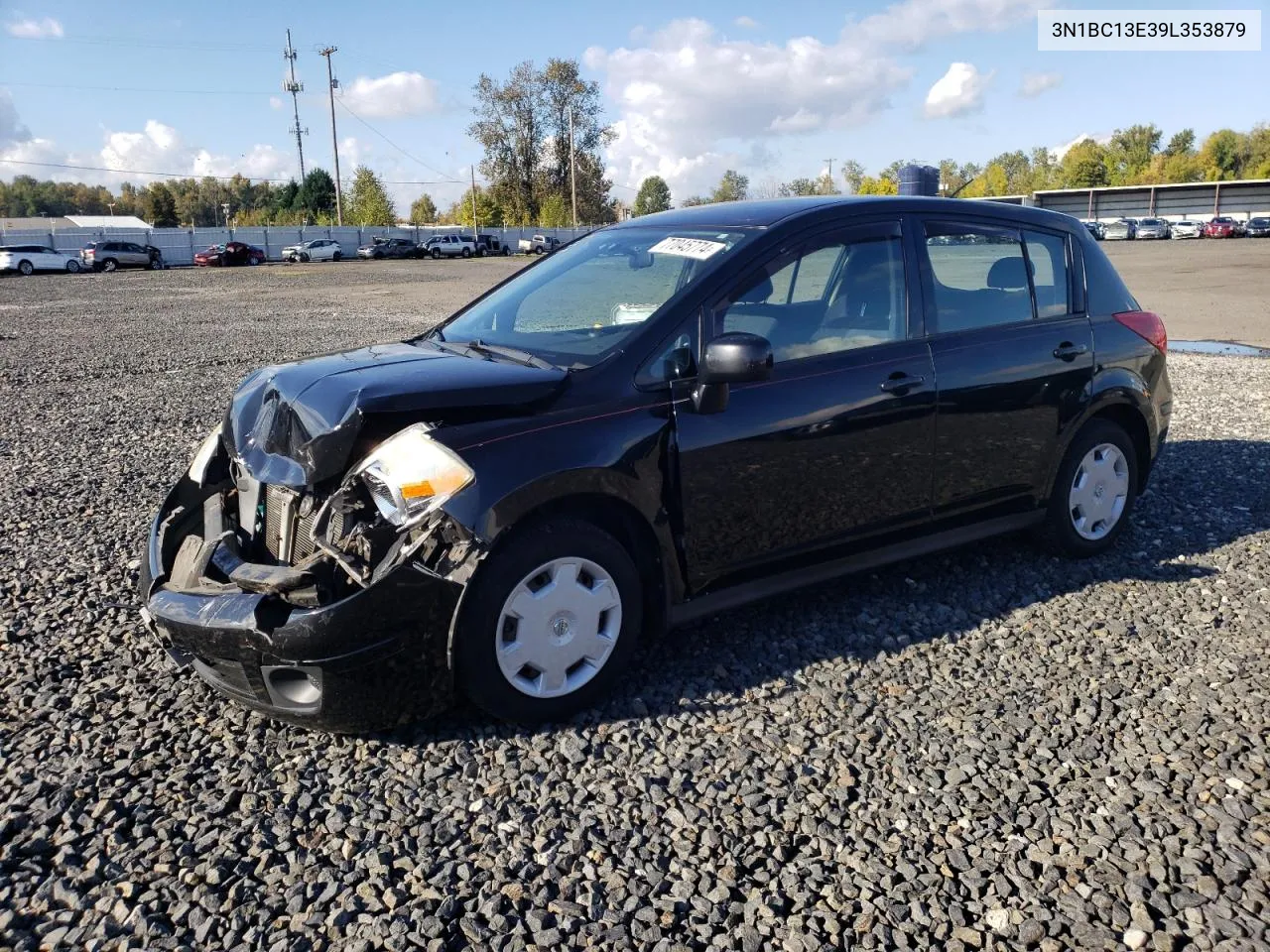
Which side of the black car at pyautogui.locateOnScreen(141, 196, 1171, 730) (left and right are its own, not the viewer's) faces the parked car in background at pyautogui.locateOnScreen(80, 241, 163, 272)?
right

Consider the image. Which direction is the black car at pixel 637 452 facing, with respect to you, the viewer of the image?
facing the viewer and to the left of the viewer

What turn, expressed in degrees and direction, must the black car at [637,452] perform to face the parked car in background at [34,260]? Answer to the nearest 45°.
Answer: approximately 90° to its right
